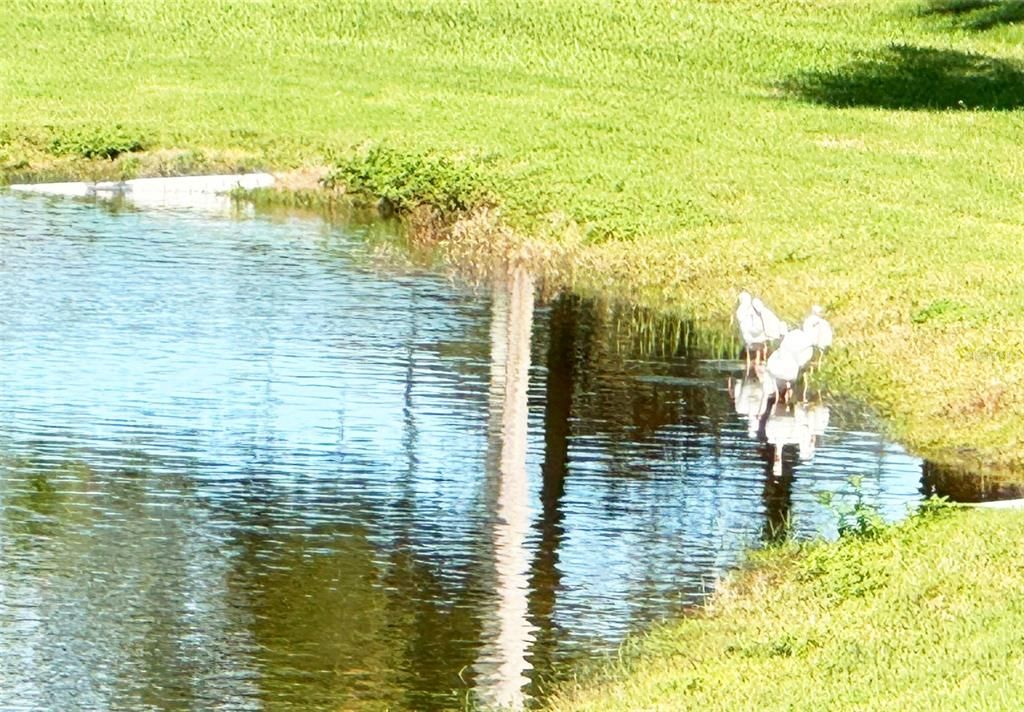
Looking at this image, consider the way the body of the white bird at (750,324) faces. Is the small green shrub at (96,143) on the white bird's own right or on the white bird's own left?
on the white bird's own right

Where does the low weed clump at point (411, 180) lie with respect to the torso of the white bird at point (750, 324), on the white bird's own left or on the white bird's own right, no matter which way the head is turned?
on the white bird's own right

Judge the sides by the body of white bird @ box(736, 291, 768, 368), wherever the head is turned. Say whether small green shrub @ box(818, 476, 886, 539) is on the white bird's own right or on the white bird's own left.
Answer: on the white bird's own left

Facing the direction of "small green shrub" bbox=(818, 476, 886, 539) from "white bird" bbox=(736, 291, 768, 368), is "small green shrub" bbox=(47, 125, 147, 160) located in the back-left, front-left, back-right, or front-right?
back-right
